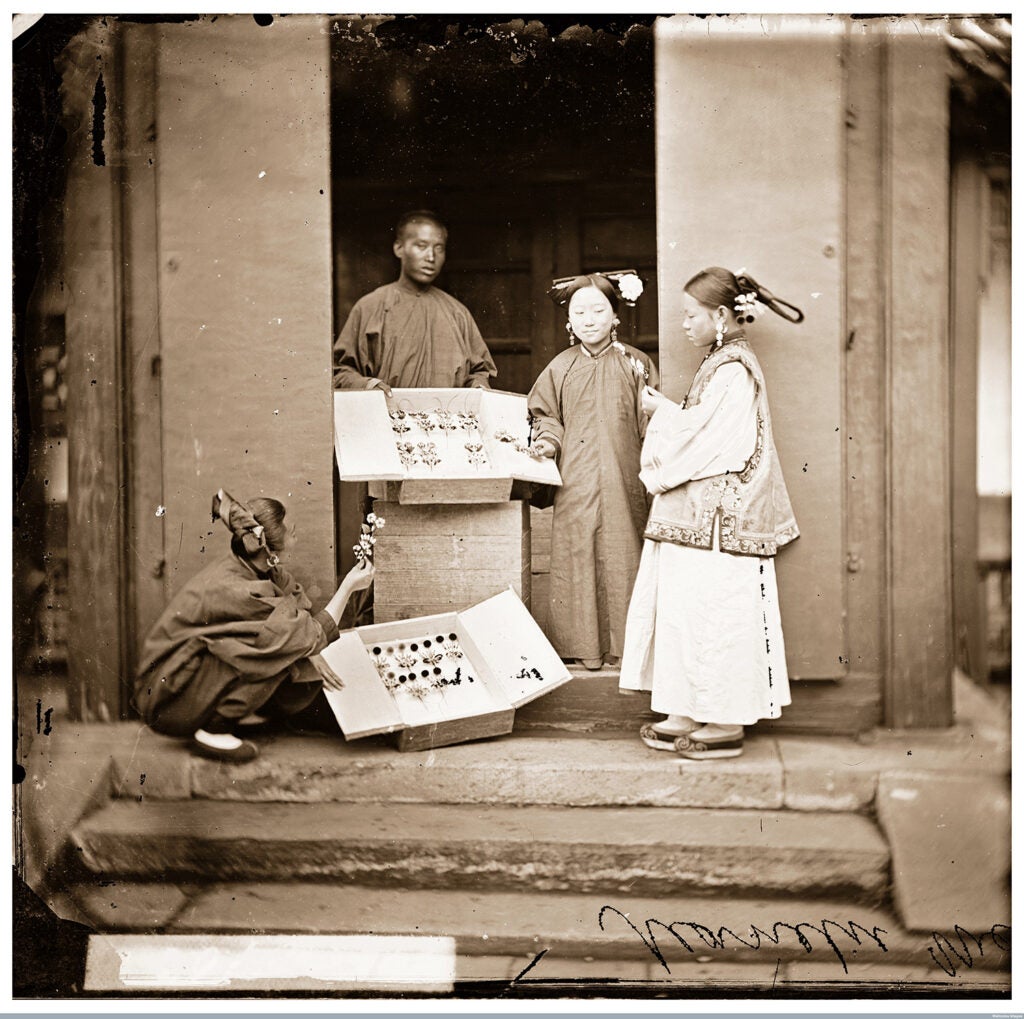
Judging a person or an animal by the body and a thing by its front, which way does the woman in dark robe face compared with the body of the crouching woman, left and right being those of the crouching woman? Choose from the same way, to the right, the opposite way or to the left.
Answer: to the right

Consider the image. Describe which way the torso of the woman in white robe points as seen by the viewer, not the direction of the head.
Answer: to the viewer's left

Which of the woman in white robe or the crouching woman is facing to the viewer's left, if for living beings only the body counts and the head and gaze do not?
the woman in white robe

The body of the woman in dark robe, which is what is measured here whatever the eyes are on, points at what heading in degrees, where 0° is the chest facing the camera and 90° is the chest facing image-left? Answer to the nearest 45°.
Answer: approximately 0°

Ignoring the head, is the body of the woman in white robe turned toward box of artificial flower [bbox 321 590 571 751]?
yes

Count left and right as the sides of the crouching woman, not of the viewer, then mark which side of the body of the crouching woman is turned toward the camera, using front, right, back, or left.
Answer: right

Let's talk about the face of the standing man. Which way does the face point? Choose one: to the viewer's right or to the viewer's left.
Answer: to the viewer's right

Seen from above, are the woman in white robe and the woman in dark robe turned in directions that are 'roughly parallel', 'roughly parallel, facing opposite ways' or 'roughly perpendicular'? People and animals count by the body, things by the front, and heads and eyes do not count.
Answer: roughly perpendicular
